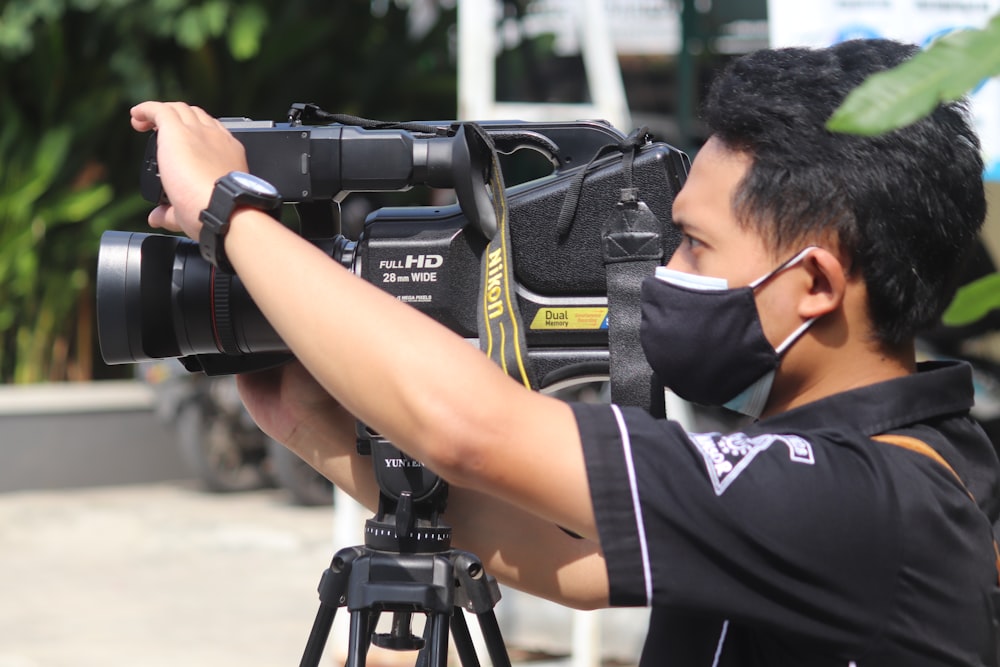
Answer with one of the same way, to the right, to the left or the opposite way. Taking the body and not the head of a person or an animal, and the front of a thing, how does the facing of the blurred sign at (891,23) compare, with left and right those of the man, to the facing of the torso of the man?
to the left

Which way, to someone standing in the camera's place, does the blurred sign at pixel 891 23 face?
facing the viewer

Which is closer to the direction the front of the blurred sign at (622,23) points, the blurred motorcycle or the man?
the man

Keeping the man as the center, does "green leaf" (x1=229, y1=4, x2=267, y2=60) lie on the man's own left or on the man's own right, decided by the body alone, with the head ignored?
on the man's own right

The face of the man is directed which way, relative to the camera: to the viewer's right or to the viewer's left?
to the viewer's left

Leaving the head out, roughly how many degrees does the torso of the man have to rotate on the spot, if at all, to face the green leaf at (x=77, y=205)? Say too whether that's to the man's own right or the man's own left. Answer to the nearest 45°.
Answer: approximately 45° to the man's own right

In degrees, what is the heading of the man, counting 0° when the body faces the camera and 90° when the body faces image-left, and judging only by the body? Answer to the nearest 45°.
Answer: approximately 90°

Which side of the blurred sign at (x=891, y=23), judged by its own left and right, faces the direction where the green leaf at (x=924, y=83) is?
front

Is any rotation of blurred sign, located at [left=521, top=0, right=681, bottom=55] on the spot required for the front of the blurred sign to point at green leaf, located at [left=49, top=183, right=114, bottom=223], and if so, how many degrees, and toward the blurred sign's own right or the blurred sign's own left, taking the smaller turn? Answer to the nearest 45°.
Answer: approximately 45° to the blurred sign's own right

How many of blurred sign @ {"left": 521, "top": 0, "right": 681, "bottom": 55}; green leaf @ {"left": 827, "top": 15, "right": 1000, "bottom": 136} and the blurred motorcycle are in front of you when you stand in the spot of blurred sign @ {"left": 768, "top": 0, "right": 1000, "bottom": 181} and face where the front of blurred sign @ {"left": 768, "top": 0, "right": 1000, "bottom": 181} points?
1

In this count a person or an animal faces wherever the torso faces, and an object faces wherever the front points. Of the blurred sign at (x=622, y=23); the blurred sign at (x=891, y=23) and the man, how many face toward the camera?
2

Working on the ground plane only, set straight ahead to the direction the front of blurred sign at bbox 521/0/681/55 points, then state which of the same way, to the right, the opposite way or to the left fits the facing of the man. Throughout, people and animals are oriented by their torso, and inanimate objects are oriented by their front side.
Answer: to the right

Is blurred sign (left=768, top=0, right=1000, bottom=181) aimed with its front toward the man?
yes

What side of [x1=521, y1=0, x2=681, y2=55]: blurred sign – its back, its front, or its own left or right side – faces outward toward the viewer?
front
